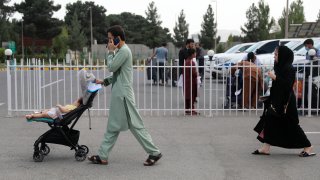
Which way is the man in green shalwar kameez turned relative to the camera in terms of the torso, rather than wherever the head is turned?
to the viewer's left

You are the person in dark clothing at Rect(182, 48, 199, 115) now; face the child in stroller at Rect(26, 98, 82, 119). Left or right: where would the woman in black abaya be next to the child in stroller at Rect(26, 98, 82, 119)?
left

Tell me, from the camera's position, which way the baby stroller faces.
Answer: facing to the left of the viewer

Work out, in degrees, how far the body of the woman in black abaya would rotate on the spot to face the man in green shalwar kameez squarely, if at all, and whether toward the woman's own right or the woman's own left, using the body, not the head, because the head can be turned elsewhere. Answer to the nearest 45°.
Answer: approximately 45° to the woman's own left

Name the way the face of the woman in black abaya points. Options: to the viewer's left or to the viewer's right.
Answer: to the viewer's left

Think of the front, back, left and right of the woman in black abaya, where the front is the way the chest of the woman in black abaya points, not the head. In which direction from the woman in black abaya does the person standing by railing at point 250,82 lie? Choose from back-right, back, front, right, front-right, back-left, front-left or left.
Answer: right

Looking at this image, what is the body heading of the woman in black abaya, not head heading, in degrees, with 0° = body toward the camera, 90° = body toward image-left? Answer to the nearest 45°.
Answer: approximately 90°

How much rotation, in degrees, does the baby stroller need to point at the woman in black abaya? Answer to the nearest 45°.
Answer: approximately 180°

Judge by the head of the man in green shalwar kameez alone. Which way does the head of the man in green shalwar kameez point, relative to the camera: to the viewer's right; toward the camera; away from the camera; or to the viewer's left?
to the viewer's left

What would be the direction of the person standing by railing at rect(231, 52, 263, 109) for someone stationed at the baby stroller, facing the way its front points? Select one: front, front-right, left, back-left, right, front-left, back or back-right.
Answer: back-right
